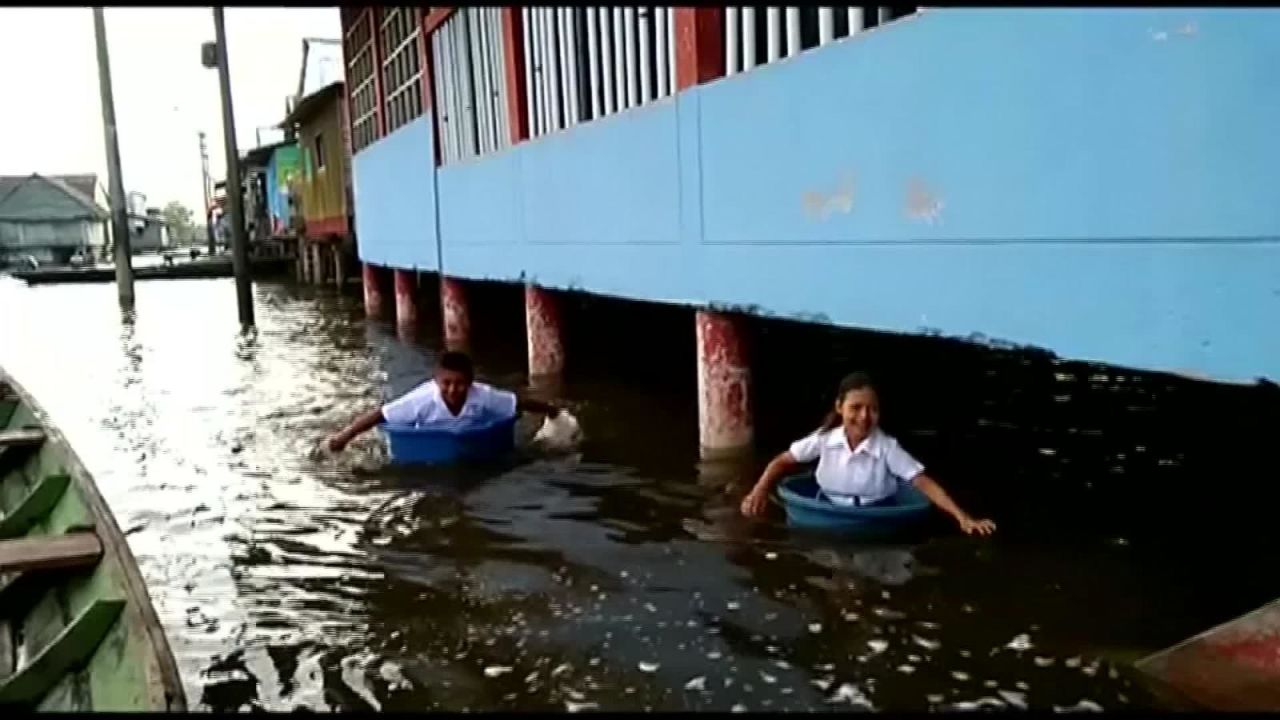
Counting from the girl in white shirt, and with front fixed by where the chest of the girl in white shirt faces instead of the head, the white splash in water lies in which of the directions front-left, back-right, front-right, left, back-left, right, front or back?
back-right

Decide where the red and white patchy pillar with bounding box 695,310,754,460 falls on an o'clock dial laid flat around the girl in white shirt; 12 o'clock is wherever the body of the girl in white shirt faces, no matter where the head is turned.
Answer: The red and white patchy pillar is roughly at 5 o'clock from the girl in white shirt.

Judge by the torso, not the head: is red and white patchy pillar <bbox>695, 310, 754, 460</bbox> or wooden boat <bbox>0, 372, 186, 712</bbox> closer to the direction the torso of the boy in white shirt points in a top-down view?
the wooden boat

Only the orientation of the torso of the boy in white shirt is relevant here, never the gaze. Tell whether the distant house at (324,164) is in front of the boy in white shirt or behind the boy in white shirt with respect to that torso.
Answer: behind

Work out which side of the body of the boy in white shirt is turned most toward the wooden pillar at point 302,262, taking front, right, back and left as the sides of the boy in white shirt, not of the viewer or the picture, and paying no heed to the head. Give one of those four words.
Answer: back

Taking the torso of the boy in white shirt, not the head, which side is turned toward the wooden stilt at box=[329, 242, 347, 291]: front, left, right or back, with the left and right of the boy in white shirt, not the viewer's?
back

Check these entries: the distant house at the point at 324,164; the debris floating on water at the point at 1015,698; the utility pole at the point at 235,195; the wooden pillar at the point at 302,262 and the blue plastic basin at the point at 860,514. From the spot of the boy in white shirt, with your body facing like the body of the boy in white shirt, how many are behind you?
3

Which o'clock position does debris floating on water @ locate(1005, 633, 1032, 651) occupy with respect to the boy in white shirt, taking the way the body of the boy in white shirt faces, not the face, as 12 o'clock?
The debris floating on water is roughly at 11 o'clock from the boy in white shirt.

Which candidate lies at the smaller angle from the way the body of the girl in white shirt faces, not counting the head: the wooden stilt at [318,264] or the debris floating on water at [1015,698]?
the debris floating on water

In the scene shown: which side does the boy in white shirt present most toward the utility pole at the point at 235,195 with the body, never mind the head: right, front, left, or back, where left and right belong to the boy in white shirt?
back

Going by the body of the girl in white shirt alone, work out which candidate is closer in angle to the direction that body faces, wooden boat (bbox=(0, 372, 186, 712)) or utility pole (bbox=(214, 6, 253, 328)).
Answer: the wooden boat

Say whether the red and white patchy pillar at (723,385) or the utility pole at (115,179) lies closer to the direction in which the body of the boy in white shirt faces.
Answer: the red and white patchy pillar

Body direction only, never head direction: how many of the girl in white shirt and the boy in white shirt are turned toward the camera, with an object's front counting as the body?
2
